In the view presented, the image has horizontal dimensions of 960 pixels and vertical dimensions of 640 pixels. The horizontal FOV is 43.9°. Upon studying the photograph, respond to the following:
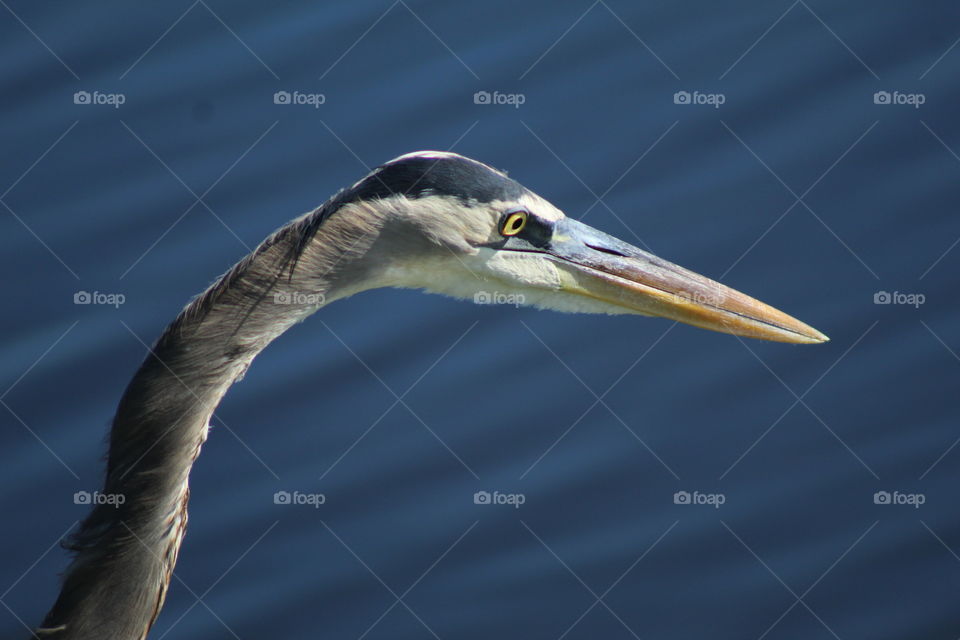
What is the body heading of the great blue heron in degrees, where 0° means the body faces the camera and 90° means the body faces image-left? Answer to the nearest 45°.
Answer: approximately 270°
